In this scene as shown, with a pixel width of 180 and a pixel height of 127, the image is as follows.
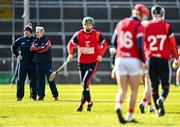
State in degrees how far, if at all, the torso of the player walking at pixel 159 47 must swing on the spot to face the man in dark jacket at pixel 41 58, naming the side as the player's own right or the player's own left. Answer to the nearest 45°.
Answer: approximately 45° to the player's own left

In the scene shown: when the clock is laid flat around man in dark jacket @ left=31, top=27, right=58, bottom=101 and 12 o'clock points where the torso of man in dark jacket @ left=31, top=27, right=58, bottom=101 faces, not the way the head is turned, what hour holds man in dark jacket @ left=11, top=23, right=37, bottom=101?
man in dark jacket @ left=11, top=23, right=37, bottom=101 is roughly at 2 o'clock from man in dark jacket @ left=31, top=27, right=58, bottom=101.

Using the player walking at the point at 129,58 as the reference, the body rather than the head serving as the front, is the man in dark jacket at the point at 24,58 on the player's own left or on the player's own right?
on the player's own left

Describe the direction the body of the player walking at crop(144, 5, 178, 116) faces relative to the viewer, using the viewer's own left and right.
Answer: facing away from the viewer

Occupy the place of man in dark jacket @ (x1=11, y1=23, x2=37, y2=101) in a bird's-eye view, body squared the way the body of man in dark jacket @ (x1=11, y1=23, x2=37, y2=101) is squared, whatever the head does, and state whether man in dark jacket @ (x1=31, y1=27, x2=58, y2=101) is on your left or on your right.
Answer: on your left

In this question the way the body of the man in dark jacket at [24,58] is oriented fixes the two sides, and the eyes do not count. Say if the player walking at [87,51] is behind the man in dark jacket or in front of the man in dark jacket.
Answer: in front

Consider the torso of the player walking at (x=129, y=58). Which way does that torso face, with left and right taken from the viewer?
facing away from the viewer and to the right of the viewer

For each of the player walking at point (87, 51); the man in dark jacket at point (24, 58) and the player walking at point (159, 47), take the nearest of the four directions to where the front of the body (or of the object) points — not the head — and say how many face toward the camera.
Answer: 2

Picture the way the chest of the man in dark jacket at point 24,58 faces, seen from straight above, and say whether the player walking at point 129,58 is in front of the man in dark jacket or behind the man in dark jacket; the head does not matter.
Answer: in front

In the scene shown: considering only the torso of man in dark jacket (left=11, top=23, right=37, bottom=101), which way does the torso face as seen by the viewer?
toward the camera

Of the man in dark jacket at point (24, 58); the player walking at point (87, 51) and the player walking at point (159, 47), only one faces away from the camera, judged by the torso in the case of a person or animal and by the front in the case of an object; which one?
the player walking at point (159, 47)

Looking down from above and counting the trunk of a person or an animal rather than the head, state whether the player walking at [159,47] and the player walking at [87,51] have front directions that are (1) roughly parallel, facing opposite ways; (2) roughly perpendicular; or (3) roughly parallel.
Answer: roughly parallel, facing opposite ways
